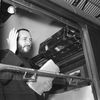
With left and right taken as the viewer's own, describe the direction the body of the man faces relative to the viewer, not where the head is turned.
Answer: facing the viewer and to the right of the viewer
